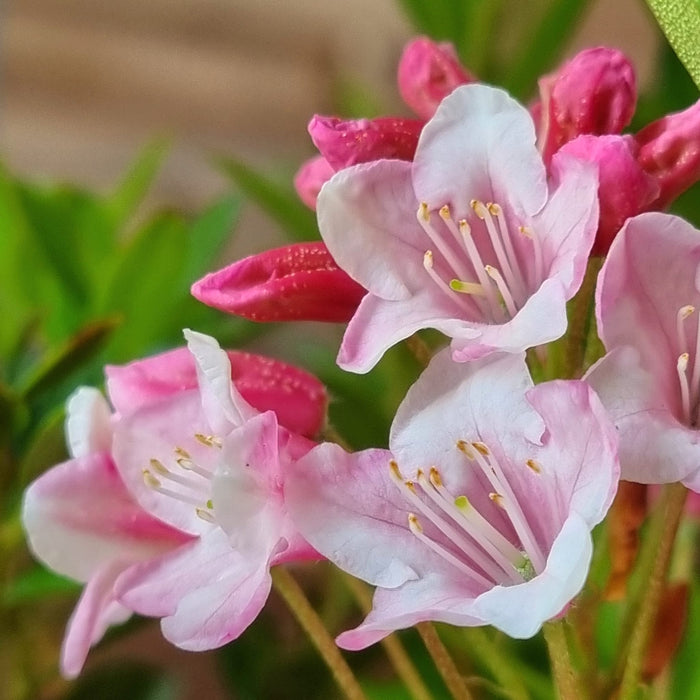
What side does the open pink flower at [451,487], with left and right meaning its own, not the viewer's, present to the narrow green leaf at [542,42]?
back

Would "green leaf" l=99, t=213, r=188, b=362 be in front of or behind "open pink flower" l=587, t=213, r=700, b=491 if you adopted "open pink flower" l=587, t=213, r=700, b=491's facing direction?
behind

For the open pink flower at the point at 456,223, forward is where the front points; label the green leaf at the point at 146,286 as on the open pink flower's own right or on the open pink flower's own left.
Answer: on the open pink flower's own right

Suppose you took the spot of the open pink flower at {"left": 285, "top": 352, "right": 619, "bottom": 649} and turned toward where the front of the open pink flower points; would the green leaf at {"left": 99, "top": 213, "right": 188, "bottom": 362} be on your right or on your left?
on your right

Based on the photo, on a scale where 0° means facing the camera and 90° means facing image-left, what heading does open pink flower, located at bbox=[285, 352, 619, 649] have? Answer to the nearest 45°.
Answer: approximately 45°
